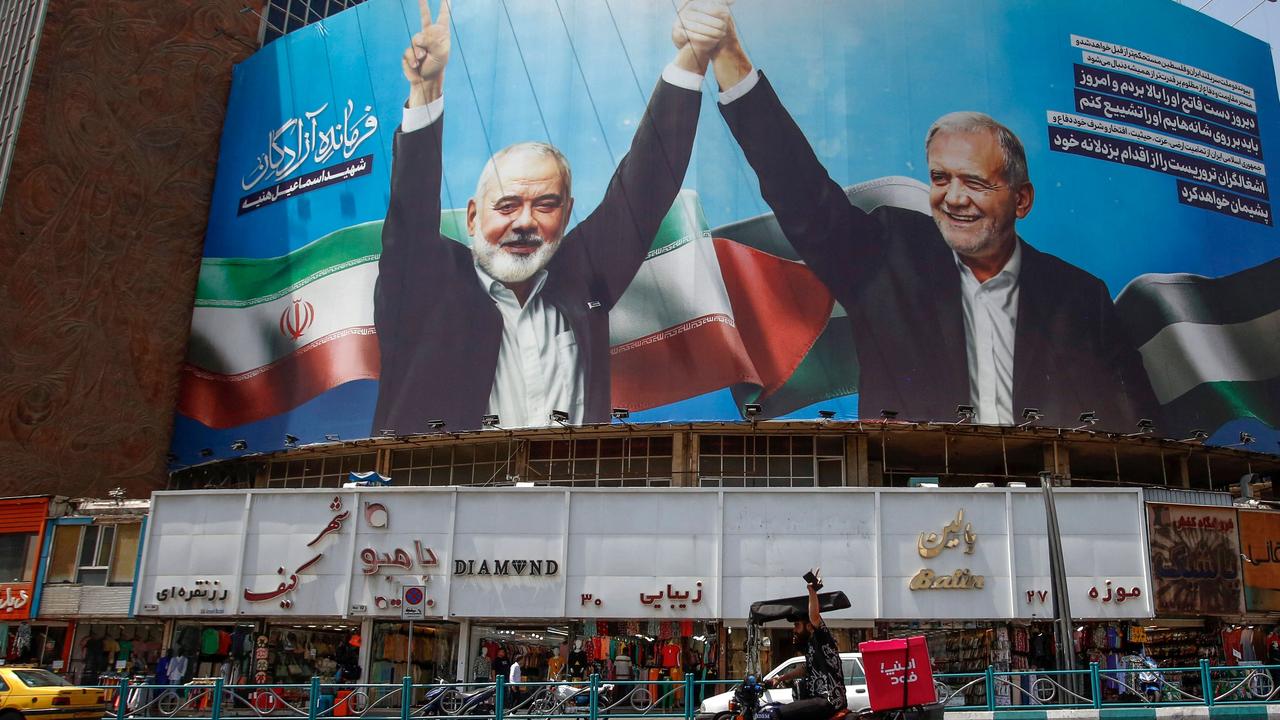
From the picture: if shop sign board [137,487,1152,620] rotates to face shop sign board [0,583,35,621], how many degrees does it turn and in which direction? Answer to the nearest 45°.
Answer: approximately 90° to its right

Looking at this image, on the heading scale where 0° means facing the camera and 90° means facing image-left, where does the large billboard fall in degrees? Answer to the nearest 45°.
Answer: approximately 0°

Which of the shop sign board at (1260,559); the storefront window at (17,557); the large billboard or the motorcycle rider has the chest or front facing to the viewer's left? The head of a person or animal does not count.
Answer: the motorcycle rider

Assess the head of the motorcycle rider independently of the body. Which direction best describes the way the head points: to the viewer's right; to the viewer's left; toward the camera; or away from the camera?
to the viewer's left

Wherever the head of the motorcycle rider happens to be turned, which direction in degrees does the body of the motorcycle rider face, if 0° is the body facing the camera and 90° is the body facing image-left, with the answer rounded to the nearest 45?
approximately 90°

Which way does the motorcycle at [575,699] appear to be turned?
to the viewer's left

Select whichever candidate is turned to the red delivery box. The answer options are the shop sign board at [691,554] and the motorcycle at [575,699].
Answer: the shop sign board

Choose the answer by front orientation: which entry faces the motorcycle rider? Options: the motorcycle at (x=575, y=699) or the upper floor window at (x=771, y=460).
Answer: the upper floor window

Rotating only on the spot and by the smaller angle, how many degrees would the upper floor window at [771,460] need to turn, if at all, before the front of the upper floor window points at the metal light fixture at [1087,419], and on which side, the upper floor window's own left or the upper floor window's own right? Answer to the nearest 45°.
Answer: approximately 90° to the upper floor window's own left

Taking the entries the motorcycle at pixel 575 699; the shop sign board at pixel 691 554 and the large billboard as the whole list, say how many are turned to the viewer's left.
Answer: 1

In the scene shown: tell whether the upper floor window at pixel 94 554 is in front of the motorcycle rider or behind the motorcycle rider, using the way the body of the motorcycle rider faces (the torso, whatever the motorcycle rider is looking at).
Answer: in front

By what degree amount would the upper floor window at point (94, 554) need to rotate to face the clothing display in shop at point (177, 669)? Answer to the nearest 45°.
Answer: approximately 45° to its left

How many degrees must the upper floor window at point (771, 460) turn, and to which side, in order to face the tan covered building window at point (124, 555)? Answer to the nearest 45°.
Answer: approximately 90° to its right

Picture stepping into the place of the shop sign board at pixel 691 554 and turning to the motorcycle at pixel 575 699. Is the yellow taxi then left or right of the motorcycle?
right

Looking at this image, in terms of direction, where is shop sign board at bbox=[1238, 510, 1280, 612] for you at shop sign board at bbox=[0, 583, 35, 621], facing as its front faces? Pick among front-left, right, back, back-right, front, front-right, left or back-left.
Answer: front-left

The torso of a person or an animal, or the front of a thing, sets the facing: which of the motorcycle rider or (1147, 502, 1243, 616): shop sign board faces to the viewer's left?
the motorcycle rider

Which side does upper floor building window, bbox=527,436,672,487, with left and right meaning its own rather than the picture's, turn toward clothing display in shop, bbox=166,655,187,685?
right
